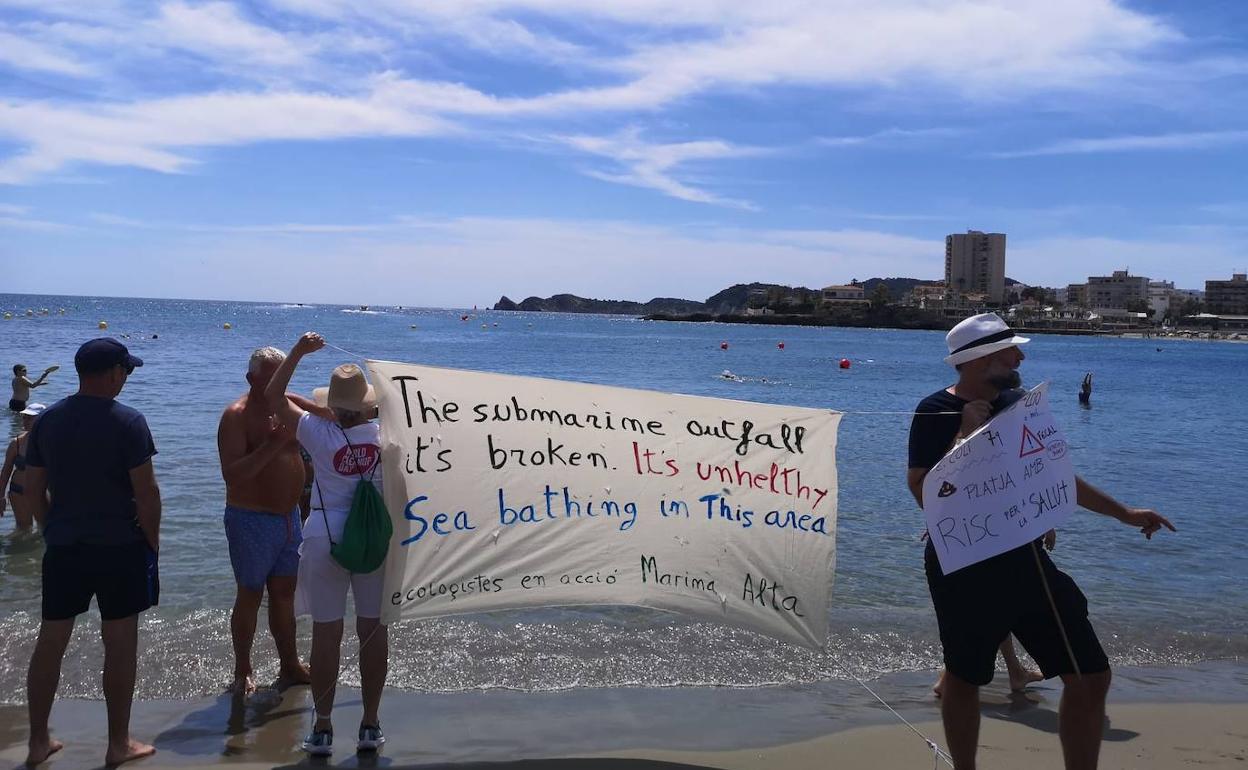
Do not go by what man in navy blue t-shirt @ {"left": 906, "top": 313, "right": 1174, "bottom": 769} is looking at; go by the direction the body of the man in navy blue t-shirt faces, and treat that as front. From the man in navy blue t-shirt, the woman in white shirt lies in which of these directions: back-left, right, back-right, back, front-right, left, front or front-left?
back-right

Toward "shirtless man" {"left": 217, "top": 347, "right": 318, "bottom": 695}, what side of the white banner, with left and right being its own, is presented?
right

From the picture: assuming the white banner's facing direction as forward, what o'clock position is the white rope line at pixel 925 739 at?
The white rope line is roughly at 9 o'clock from the white banner.

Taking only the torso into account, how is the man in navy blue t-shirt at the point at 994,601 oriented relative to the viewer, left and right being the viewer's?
facing the viewer and to the right of the viewer

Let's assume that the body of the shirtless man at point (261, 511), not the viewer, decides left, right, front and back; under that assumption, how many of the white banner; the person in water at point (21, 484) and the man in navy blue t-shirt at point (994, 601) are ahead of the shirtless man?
2

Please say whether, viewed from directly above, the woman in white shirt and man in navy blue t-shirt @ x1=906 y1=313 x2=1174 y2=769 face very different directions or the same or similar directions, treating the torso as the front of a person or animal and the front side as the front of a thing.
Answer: very different directions

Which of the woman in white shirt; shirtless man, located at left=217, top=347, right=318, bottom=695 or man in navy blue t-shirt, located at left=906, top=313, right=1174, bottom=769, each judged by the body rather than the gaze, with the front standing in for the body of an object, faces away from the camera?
the woman in white shirt

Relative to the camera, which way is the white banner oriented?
toward the camera

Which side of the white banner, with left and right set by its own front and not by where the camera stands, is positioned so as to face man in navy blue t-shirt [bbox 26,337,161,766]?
right

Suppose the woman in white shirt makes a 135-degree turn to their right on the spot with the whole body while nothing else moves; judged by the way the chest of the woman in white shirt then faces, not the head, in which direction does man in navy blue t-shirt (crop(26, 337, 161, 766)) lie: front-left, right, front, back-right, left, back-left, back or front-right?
back-right

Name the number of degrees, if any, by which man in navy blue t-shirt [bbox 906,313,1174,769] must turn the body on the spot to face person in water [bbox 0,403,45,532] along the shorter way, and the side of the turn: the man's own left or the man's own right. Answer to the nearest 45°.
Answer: approximately 135° to the man's own right

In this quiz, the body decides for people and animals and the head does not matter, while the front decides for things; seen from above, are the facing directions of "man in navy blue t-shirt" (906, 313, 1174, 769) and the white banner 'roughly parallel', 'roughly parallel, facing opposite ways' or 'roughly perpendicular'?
roughly parallel

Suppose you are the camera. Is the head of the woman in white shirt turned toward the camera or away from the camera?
away from the camera

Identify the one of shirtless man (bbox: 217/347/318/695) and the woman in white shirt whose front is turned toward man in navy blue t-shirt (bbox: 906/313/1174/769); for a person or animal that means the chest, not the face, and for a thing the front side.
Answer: the shirtless man

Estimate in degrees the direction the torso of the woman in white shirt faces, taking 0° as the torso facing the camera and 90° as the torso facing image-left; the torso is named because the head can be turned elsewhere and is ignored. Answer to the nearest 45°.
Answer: approximately 180°

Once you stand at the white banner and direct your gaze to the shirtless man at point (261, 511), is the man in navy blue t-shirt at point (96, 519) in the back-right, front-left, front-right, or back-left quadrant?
front-left
